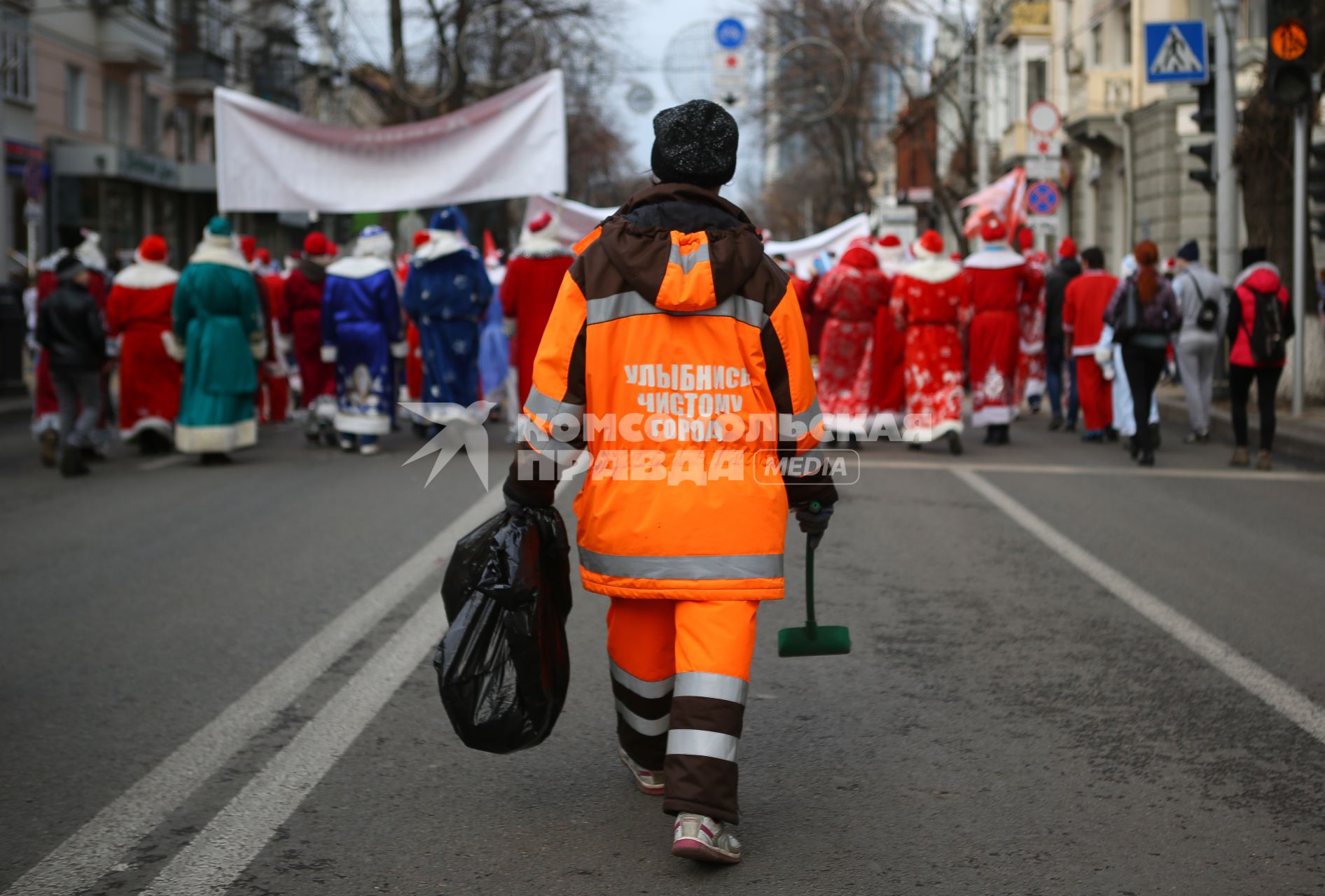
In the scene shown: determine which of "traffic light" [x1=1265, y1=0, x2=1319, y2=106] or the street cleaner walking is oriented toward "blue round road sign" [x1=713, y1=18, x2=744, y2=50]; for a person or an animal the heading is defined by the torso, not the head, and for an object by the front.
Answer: the street cleaner walking

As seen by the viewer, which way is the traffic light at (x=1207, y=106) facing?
to the viewer's left

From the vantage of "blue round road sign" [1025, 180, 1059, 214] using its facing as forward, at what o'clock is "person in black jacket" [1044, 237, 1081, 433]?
The person in black jacket is roughly at 12 o'clock from the blue round road sign.

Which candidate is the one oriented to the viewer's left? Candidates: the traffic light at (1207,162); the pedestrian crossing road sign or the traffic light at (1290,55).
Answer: the traffic light at (1207,162)

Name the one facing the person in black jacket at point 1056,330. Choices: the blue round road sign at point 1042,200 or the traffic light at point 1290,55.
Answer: the blue round road sign

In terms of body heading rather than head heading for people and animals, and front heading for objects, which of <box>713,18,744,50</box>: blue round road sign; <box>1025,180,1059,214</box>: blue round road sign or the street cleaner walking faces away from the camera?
the street cleaner walking

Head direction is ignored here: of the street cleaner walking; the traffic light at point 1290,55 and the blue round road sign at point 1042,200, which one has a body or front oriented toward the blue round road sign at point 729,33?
the street cleaner walking

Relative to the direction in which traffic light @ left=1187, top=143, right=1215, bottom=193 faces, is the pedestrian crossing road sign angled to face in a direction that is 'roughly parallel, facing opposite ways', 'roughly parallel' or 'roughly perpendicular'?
roughly perpendicular

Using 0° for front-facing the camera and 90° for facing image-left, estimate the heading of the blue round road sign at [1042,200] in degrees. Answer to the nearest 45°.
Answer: approximately 0°

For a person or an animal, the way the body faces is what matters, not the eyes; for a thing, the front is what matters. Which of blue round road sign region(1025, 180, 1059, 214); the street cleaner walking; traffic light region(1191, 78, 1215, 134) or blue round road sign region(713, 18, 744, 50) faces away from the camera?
the street cleaner walking

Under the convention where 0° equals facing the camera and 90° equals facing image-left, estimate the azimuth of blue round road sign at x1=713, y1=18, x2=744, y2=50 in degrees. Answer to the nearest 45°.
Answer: approximately 0°

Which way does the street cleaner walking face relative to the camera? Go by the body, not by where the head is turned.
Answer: away from the camera

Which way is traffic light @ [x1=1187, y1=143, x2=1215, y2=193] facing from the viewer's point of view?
to the viewer's left

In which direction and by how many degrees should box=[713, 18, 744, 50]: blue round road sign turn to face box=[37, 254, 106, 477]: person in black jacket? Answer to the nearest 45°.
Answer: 0° — it already faces them
